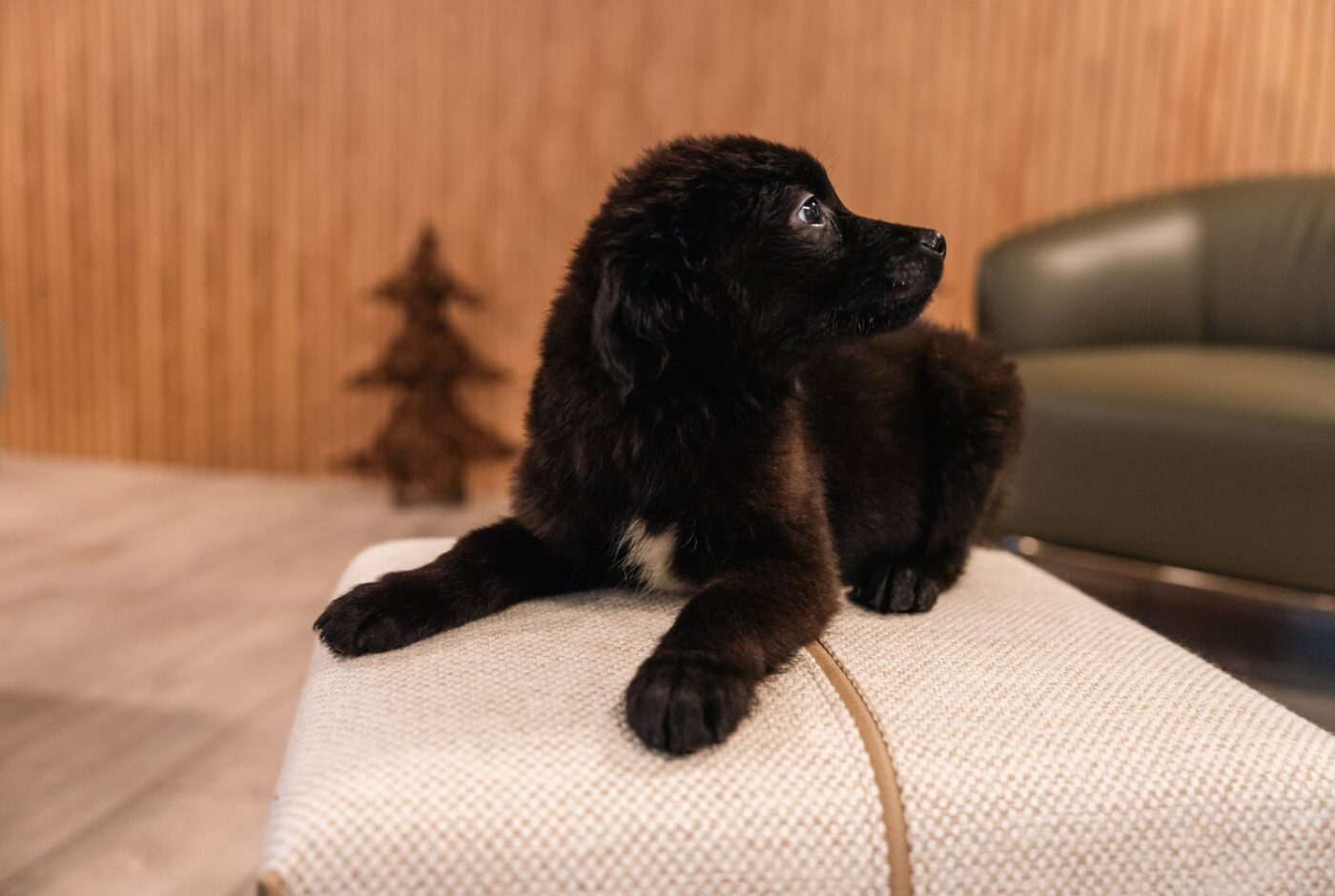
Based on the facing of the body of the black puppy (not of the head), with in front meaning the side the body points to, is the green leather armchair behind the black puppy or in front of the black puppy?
behind

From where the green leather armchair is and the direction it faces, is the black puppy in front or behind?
in front

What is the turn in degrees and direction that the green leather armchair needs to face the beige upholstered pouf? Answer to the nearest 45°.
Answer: approximately 45° to its left

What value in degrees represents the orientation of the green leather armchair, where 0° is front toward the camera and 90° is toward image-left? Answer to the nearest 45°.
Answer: approximately 45°

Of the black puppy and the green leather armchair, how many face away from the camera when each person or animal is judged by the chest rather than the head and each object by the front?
0

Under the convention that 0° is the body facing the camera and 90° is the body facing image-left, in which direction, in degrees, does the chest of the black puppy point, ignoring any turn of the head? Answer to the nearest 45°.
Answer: approximately 45°
